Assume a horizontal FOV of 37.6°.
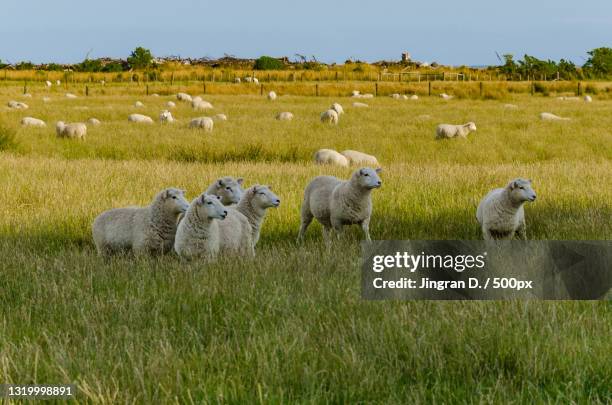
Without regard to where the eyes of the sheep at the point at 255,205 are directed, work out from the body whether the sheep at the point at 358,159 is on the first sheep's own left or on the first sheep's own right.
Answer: on the first sheep's own left

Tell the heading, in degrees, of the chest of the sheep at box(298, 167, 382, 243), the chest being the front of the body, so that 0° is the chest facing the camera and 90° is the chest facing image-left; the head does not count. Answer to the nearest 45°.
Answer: approximately 315°

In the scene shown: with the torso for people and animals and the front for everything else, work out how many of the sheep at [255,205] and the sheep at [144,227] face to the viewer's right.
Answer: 2

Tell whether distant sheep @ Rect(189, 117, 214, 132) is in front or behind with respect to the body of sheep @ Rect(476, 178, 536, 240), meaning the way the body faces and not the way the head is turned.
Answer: behind

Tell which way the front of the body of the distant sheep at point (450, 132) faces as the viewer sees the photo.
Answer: to the viewer's right

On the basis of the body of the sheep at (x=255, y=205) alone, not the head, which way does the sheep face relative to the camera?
to the viewer's right

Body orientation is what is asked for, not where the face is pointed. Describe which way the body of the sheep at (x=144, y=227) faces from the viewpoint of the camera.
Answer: to the viewer's right
